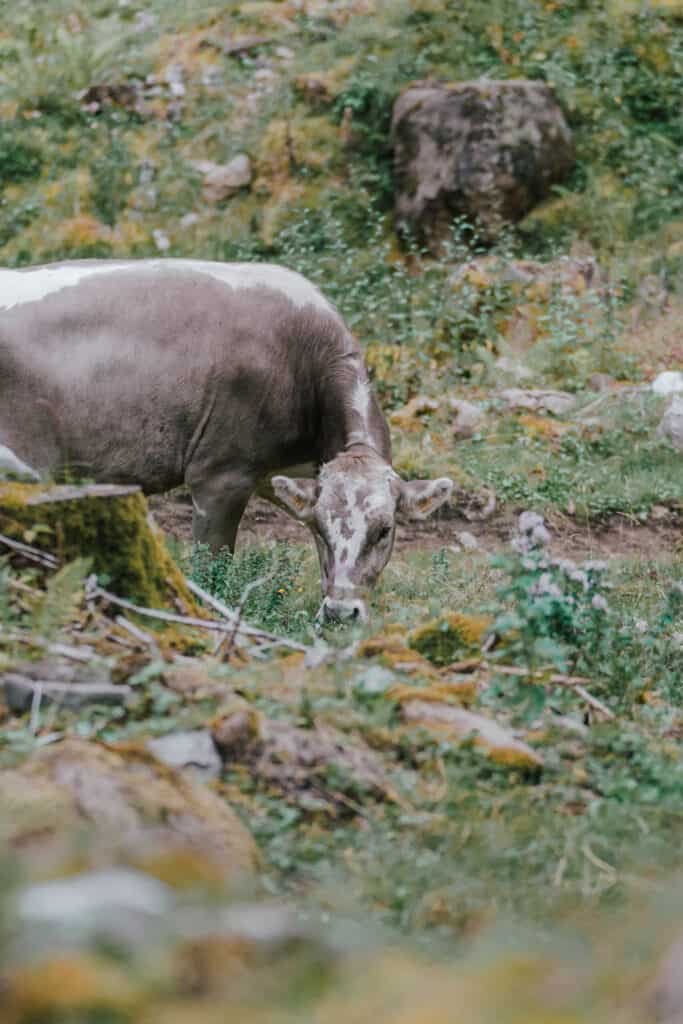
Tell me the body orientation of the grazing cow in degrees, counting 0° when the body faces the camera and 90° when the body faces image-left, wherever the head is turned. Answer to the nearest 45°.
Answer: approximately 270°

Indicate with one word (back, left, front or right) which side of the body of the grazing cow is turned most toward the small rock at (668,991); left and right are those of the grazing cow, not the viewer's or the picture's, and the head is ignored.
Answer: right

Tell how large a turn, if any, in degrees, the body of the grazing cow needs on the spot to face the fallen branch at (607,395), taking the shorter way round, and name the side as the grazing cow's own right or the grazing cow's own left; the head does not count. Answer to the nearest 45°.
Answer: approximately 45° to the grazing cow's own left

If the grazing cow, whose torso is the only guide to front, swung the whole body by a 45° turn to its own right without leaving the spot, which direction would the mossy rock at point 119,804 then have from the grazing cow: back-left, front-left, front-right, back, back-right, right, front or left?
front-right

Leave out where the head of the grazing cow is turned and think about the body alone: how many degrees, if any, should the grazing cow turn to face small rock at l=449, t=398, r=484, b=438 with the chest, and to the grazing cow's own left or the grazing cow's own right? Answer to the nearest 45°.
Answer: approximately 45° to the grazing cow's own left

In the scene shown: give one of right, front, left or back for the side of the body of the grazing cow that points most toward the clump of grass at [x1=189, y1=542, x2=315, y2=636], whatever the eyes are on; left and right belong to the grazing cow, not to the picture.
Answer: right

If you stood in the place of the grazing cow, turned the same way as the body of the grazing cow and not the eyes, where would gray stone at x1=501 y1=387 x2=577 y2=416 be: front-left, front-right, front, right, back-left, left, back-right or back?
front-left

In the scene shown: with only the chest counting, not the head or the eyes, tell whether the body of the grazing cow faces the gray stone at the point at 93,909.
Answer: no

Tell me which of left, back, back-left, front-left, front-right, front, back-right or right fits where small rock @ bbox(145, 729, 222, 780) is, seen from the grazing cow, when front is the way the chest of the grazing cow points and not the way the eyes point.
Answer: right

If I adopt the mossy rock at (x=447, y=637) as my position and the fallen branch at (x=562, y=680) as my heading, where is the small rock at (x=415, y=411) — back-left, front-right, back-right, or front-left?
back-left

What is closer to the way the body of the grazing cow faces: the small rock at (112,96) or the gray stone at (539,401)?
the gray stone

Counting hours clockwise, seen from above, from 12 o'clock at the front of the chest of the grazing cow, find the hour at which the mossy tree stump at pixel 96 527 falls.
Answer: The mossy tree stump is roughly at 3 o'clock from the grazing cow.

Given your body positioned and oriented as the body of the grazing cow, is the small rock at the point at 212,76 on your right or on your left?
on your left

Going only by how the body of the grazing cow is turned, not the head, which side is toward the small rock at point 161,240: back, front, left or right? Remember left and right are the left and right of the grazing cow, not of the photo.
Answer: left
